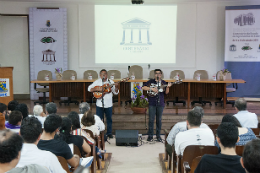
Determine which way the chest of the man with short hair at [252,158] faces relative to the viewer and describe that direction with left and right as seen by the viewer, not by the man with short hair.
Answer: facing away from the viewer

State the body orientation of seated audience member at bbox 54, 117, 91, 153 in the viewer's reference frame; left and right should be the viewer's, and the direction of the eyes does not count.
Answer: facing away from the viewer and to the right of the viewer

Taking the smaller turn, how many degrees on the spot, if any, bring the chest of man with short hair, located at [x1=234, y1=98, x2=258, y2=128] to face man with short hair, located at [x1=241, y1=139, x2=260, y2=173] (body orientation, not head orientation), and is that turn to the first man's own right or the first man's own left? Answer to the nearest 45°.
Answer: approximately 135° to the first man's own left

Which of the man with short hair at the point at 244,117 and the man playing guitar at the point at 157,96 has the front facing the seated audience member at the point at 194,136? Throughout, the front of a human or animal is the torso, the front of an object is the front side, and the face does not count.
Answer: the man playing guitar

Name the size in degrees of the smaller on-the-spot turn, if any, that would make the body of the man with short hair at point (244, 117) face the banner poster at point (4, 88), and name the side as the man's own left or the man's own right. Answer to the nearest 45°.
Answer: approximately 45° to the man's own left

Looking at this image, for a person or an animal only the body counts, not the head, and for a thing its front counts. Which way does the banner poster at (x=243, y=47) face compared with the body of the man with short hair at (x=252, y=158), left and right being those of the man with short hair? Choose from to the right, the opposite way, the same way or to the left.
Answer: the opposite way

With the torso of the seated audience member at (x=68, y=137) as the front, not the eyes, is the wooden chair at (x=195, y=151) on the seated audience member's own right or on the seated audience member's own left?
on the seated audience member's own right

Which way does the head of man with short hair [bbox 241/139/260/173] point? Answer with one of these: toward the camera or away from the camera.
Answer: away from the camera

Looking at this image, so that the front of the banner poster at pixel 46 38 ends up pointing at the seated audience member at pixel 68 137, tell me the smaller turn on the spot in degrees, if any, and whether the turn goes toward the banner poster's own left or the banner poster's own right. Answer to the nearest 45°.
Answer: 0° — it already faces them

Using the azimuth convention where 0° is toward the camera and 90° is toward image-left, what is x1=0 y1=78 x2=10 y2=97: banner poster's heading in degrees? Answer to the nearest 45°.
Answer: approximately 0°
